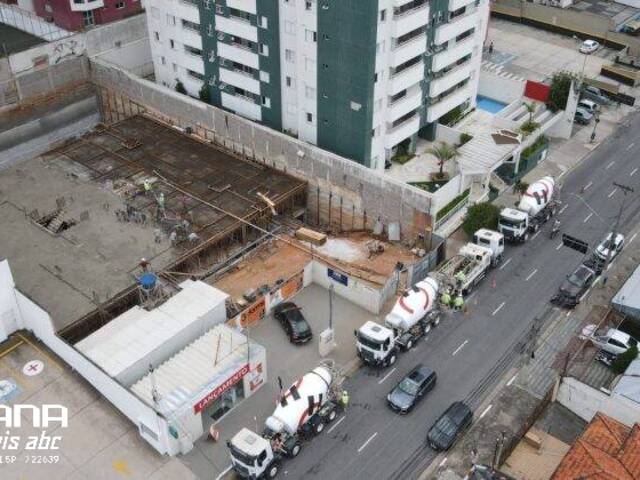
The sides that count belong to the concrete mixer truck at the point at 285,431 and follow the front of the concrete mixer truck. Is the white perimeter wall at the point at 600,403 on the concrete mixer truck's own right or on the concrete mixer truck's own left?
on the concrete mixer truck's own left

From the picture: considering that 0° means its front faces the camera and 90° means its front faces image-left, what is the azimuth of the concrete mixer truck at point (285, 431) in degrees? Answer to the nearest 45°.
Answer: approximately 45°

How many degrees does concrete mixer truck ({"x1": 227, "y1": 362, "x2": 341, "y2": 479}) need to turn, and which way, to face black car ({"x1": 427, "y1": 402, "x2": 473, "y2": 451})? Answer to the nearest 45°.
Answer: approximately 135° to its left
